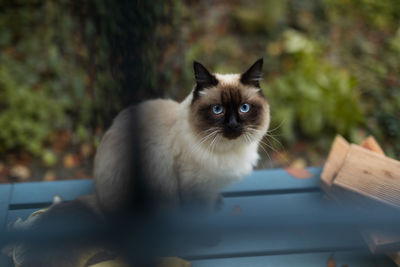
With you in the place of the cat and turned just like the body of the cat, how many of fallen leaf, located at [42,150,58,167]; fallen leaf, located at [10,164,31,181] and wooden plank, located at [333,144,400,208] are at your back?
2

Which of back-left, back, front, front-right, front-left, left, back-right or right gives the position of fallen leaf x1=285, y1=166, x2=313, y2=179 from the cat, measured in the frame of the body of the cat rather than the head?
left

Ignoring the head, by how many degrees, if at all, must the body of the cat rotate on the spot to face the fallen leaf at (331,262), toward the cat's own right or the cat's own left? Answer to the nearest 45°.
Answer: approximately 45° to the cat's own left

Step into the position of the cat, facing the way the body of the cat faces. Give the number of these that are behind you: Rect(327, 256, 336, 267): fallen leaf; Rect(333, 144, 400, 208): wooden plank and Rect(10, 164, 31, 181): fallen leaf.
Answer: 1

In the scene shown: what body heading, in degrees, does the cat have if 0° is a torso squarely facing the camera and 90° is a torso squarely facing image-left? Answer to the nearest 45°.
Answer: approximately 315°

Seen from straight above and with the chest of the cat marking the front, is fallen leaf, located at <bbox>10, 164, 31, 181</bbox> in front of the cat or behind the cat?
behind

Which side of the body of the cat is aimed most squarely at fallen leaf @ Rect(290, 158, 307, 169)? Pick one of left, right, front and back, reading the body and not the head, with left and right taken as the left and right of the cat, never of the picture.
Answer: left

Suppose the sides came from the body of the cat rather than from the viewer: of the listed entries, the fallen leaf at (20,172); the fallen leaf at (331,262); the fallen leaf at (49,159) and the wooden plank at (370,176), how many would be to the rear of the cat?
2

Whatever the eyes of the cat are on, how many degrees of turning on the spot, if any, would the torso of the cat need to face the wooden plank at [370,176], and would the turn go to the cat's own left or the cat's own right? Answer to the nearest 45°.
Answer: approximately 45° to the cat's own left

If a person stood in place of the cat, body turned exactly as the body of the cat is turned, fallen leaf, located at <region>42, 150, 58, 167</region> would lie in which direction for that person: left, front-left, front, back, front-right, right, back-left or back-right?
back

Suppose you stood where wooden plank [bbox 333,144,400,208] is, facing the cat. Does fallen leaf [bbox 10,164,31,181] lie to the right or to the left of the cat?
right
